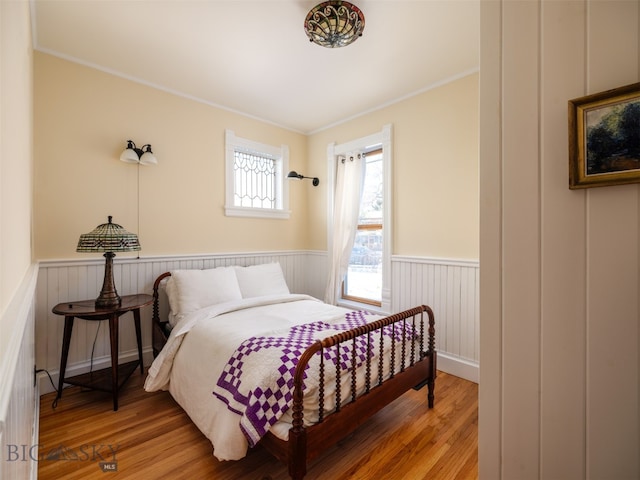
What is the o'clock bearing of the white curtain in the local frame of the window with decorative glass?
The white curtain is roughly at 11 o'clock from the window with decorative glass.

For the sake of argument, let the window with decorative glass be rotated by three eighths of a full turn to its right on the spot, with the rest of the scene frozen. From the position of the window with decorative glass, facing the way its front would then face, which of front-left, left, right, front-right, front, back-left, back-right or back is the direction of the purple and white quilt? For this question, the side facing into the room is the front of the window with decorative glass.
left

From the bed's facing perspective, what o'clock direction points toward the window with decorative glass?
The window with decorative glass is roughly at 7 o'clock from the bed.

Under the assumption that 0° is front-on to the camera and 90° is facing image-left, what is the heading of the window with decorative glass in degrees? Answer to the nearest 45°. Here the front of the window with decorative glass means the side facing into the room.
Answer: approximately 315°

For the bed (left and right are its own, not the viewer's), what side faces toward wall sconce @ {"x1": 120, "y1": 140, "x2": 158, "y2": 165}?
back

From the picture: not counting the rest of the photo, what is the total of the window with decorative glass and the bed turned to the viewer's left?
0

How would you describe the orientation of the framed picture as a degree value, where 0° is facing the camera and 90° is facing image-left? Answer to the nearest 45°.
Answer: approximately 45°

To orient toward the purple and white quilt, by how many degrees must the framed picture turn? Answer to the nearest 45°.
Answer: approximately 45° to its right
